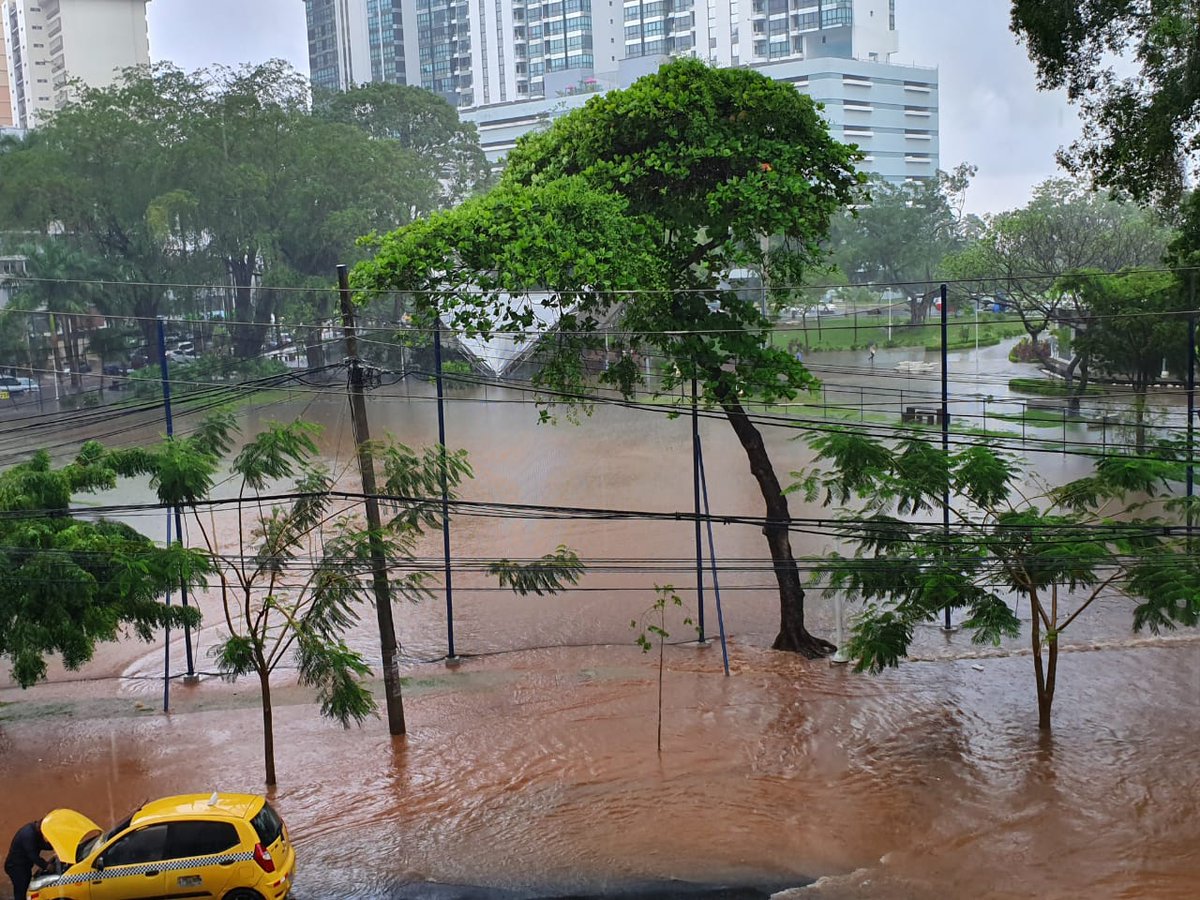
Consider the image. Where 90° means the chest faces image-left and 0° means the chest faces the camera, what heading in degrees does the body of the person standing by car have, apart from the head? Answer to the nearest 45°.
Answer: approximately 270°

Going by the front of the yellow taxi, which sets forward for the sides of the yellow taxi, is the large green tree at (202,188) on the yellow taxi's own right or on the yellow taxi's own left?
on the yellow taxi's own right

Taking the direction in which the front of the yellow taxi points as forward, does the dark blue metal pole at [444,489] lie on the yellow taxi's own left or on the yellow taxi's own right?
on the yellow taxi's own right

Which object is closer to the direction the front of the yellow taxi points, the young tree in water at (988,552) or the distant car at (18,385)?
the distant car

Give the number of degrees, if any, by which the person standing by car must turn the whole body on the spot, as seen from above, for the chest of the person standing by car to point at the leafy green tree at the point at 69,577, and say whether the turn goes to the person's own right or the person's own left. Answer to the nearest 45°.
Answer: approximately 90° to the person's own left

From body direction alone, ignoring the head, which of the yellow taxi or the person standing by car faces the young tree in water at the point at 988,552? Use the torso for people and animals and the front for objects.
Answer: the person standing by car

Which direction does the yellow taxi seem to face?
to the viewer's left
